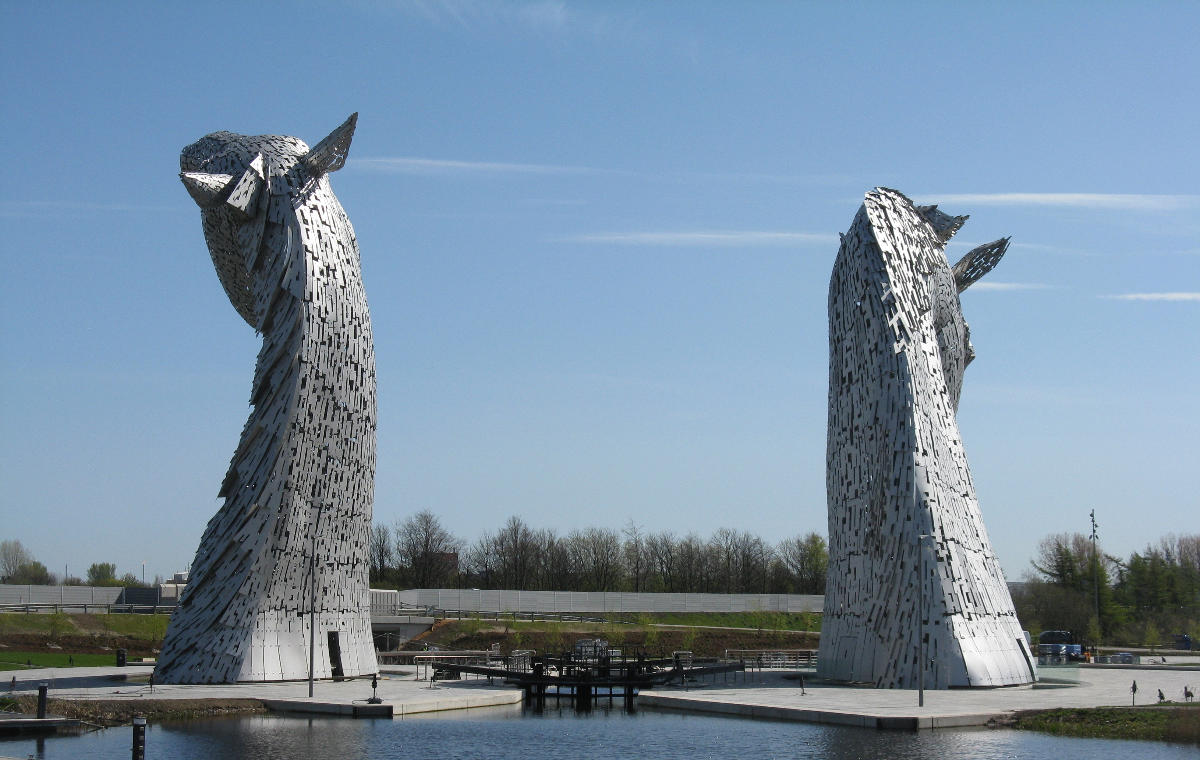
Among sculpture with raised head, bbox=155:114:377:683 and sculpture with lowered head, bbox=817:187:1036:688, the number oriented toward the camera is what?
0
